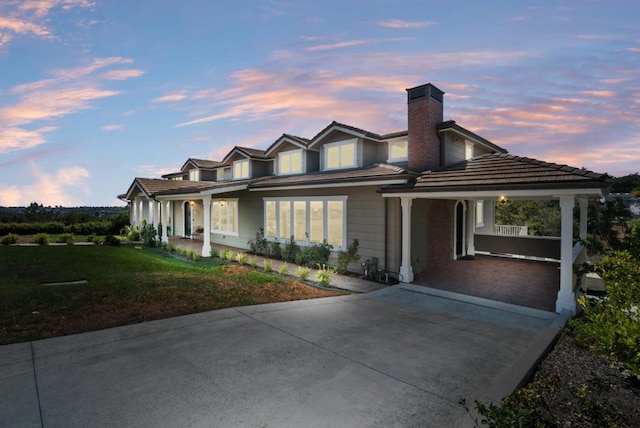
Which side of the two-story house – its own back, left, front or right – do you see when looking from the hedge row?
right

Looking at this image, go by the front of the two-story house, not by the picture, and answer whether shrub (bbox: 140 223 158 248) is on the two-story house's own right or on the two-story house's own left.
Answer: on the two-story house's own right

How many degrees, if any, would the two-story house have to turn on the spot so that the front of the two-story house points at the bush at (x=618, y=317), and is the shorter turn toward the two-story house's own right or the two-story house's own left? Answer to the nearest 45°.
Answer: approximately 45° to the two-story house's own left
